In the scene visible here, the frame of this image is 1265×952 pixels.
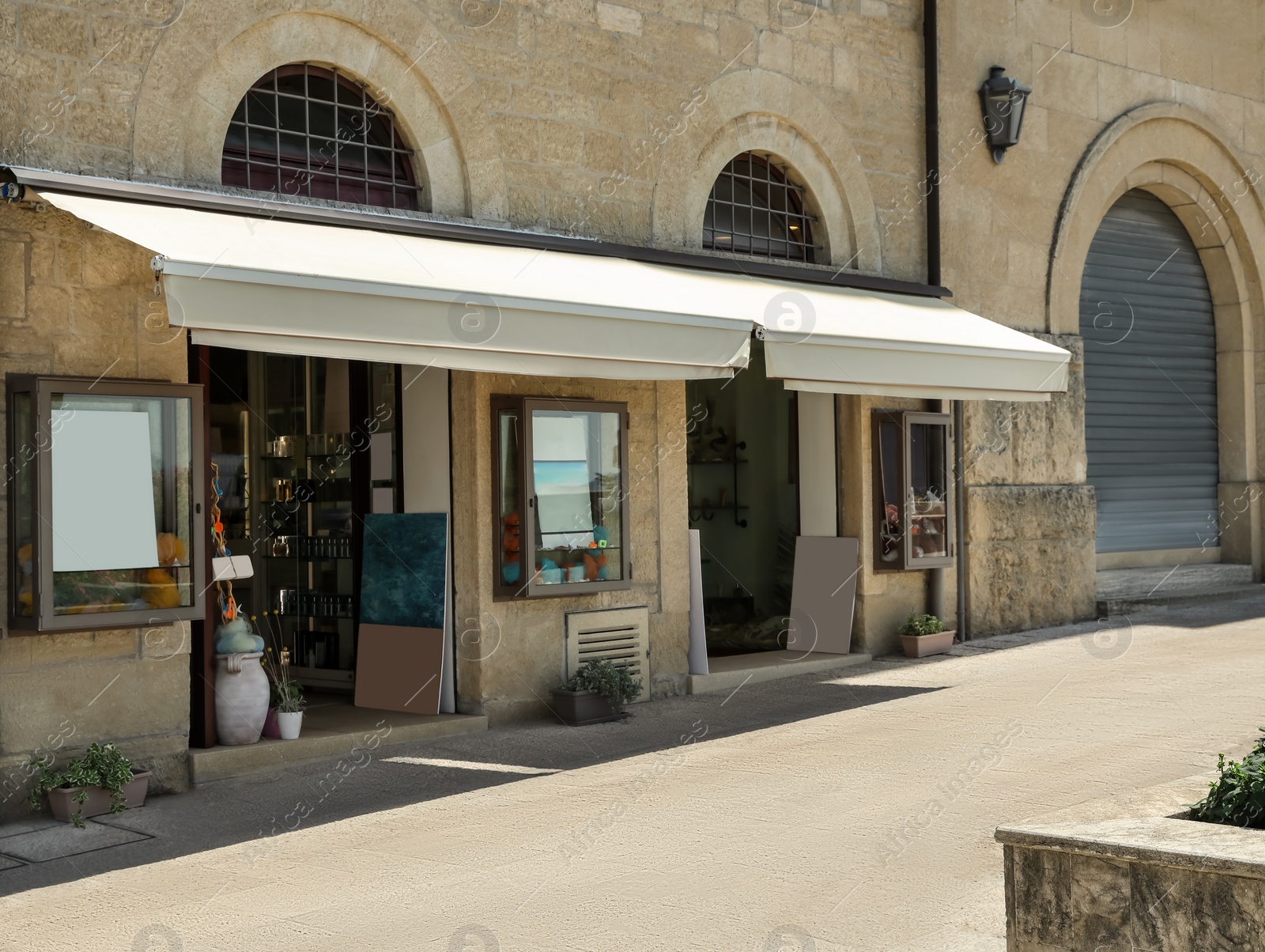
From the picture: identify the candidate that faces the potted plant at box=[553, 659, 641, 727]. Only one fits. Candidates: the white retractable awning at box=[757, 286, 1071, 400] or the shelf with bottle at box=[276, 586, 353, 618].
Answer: the shelf with bottle

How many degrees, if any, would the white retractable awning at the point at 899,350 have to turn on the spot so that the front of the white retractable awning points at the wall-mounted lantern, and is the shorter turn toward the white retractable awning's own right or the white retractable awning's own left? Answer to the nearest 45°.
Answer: approximately 135° to the white retractable awning's own left

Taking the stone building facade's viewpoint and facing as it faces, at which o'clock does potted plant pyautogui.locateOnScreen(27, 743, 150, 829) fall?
The potted plant is roughly at 3 o'clock from the stone building facade.

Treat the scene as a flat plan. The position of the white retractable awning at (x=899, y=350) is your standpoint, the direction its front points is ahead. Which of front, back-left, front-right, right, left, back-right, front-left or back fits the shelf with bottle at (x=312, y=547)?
back-right

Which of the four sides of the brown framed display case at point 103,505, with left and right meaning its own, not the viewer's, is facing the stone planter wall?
front

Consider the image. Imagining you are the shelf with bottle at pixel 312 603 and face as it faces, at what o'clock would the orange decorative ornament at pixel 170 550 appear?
The orange decorative ornament is roughly at 2 o'clock from the shelf with bottle.

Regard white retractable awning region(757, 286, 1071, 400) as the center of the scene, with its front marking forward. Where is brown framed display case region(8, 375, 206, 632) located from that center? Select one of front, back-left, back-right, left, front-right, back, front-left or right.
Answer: right
